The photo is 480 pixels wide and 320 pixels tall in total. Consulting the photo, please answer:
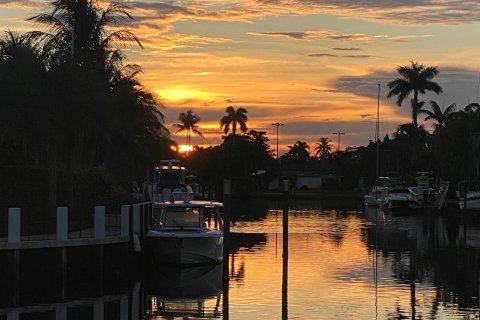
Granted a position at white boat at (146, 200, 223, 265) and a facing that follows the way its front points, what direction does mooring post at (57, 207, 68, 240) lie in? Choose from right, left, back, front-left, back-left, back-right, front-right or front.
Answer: front-right

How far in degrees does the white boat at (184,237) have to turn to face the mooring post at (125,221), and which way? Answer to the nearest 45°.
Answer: approximately 45° to its right

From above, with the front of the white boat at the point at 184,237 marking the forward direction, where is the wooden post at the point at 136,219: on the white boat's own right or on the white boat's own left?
on the white boat's own right

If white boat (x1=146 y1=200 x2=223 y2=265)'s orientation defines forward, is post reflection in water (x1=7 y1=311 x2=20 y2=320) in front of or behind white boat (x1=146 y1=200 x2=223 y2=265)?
in front

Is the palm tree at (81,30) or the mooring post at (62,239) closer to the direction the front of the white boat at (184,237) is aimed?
the mooring post

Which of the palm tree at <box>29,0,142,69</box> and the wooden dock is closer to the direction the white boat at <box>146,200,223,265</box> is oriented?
the wooden dock
